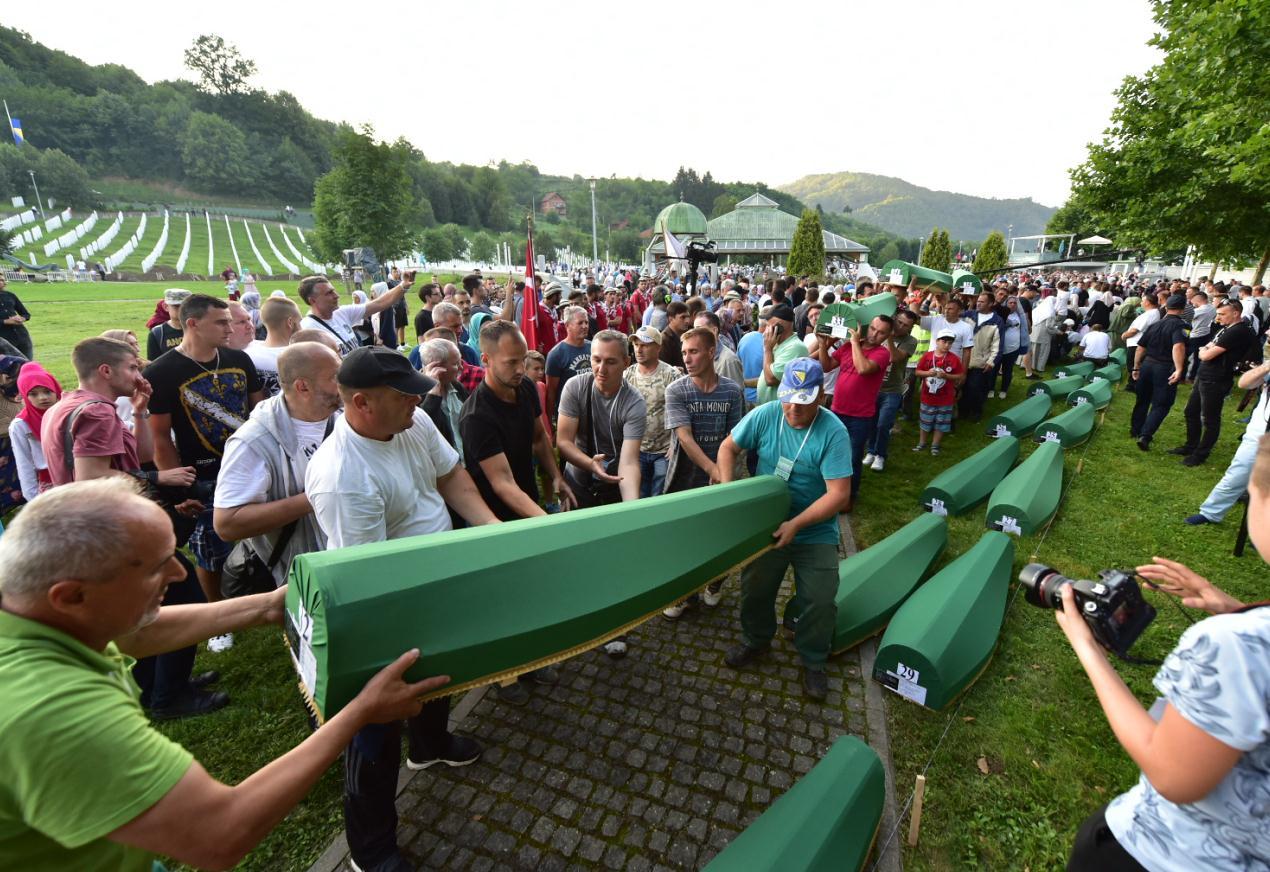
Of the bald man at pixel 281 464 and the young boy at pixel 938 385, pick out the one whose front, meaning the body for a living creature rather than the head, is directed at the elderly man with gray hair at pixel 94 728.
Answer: the young boy

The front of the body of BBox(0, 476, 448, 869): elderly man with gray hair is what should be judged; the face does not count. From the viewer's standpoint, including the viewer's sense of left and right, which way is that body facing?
facing to the right of the viewer

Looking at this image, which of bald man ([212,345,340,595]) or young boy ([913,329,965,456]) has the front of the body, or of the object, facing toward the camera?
the young boy

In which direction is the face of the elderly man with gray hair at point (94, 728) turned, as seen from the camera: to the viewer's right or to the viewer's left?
to the viewer's right

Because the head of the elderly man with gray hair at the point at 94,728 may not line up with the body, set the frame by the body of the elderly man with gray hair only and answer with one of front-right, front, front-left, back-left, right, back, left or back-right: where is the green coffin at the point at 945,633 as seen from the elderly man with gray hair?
front

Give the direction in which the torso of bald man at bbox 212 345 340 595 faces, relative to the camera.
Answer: to the viewer's right

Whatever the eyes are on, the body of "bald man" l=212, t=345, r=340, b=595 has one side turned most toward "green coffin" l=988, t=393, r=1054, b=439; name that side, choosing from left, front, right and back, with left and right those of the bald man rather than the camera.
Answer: front

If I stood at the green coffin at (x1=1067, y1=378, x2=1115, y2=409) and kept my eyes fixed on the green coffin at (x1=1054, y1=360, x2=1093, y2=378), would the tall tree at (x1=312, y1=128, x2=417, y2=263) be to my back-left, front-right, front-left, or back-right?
front-left

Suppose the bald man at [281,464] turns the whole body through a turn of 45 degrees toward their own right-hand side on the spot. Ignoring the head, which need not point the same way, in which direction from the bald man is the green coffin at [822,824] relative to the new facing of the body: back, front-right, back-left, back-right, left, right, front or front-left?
front

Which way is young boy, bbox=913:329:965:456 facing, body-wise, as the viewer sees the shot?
toward the camera

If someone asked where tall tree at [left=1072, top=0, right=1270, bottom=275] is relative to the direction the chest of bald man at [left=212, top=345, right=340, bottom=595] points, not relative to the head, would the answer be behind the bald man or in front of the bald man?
in front

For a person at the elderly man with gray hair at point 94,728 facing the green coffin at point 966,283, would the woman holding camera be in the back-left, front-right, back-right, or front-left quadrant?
front-right

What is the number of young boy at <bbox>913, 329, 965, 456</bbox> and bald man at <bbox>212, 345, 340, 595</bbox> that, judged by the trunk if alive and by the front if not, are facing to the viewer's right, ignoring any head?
1

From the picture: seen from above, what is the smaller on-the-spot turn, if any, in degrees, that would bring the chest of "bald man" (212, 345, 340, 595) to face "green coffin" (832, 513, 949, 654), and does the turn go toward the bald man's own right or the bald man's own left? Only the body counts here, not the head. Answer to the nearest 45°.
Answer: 0° — they already face it
